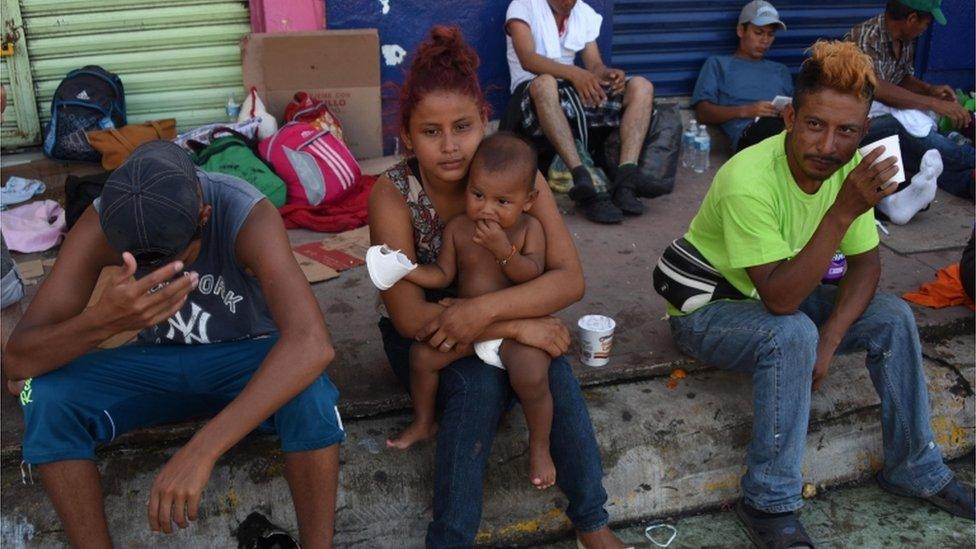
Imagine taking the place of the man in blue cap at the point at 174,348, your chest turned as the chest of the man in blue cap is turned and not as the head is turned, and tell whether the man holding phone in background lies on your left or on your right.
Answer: on your left

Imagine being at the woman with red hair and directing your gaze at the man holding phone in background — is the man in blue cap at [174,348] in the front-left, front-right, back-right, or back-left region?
back-left

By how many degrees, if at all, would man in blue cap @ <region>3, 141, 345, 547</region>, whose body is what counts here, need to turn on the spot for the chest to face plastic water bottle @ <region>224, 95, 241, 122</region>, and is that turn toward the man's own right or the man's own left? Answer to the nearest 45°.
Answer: approximately 180°

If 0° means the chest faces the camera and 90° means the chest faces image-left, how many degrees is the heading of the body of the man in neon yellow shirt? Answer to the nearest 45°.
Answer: approximately 315°

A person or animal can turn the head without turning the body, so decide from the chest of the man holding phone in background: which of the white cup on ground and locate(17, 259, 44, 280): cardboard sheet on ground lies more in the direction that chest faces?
the white cup on ground

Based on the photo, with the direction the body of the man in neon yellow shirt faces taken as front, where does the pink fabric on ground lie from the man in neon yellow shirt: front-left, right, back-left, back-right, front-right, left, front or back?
back-right

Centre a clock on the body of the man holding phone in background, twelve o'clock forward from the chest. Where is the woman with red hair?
The woman with red hair is roughly at 2 o'clock from the man holding phone in background.

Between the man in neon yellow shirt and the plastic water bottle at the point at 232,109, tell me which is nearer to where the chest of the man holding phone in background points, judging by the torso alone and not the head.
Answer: the man in neon yellow shirt

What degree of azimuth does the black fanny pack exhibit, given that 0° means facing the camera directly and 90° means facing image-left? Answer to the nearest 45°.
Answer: approximately 45°

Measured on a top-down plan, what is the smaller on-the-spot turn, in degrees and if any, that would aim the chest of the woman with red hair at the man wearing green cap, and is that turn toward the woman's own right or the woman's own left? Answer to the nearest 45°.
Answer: approximately 135° to the woman's own left

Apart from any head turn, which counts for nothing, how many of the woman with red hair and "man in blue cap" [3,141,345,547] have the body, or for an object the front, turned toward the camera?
2

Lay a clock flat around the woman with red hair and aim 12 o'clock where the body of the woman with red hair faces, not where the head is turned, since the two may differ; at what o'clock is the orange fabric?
The orange fabric is roughly at 8 o'clock from the woman with red hair.

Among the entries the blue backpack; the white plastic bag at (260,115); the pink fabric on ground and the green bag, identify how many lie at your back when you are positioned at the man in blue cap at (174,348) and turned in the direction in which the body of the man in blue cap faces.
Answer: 4

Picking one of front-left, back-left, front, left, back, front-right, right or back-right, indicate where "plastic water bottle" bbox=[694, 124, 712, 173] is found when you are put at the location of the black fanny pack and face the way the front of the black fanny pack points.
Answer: back-right

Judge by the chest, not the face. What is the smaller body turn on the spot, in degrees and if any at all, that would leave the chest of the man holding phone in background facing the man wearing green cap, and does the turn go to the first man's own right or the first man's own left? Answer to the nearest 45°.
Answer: approximately 45° to the first man's own left
